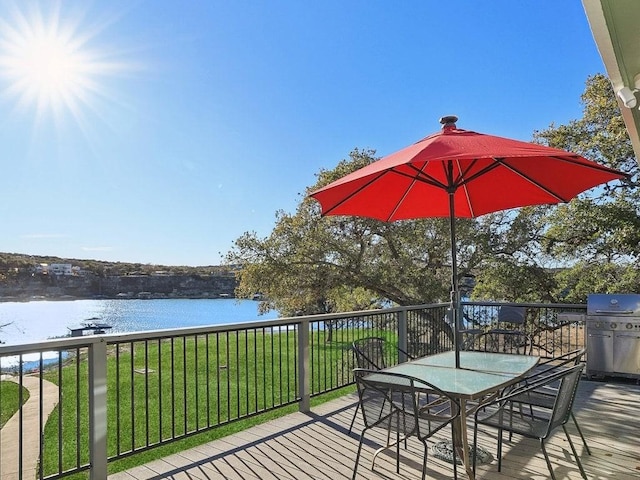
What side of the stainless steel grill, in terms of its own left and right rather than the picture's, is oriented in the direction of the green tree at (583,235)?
back

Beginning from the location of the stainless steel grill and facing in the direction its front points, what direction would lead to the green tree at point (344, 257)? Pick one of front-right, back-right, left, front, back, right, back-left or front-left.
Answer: back-right

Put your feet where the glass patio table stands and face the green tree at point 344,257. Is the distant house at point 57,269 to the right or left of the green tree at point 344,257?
left

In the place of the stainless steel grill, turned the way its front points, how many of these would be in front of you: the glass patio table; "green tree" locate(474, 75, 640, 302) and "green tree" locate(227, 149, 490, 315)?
1

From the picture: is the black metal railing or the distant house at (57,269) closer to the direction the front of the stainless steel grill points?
the black metal railing

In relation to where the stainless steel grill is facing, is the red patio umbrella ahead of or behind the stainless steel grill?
ahead

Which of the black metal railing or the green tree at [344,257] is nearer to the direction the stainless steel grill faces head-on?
the black metal railing

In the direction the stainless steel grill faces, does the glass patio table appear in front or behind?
in front

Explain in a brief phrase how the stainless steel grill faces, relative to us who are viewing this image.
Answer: facing the viewer

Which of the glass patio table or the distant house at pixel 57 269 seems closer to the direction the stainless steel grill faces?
the glass patio table
